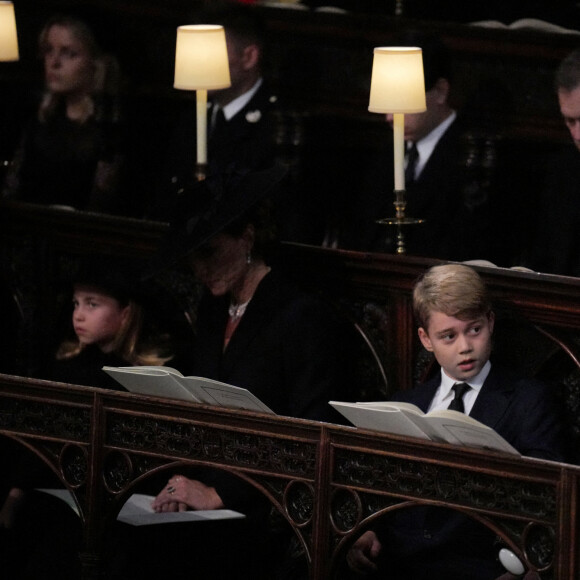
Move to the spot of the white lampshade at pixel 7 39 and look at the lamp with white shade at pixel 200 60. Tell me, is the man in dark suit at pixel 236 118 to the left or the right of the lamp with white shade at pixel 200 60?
left

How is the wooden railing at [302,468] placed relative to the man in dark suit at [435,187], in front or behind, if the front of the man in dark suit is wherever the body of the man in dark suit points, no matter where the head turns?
in front

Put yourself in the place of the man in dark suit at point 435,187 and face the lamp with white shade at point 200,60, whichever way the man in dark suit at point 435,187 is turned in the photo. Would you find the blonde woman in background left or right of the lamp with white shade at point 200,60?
right

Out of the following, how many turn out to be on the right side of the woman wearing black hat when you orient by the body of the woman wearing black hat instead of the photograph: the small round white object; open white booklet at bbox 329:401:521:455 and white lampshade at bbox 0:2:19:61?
1

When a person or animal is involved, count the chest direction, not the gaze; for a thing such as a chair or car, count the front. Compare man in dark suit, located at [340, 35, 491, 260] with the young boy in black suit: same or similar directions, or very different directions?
same or similar directions

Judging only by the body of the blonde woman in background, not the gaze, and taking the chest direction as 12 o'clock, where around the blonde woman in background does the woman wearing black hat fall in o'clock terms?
The woman wearing black hat is roughly at 10 o'clock from the blonde woman in background.

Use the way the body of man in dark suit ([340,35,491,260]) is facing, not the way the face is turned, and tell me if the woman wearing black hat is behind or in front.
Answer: in front

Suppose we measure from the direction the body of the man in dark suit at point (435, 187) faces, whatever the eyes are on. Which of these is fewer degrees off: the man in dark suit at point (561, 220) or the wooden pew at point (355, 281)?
the wooden pew

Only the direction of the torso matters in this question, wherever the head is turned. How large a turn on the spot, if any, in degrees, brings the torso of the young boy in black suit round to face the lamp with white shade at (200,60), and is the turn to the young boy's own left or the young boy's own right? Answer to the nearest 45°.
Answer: approximately 90° to the young boy's own right

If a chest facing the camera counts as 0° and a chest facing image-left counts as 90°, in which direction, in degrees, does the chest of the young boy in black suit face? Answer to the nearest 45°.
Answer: approximately 45°

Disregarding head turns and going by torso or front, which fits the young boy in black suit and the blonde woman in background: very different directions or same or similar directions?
same or similar directions

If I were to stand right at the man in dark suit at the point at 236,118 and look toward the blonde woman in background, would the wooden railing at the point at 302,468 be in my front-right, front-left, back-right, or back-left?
back-left

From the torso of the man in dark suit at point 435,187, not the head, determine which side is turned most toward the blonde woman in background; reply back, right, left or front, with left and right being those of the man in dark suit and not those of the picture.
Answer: right

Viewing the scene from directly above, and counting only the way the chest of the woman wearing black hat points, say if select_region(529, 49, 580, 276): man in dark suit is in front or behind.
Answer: behind

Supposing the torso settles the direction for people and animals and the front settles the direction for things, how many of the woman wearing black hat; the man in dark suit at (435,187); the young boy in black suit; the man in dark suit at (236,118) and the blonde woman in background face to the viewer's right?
0

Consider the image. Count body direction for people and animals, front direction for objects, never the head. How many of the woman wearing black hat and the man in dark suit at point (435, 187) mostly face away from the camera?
0

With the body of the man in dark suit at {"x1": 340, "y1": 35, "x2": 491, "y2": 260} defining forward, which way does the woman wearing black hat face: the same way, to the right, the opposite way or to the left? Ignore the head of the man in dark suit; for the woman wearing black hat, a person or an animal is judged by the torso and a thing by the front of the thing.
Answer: the same way

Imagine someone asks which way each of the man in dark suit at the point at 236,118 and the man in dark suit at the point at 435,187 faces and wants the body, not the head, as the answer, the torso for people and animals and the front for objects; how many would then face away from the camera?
0

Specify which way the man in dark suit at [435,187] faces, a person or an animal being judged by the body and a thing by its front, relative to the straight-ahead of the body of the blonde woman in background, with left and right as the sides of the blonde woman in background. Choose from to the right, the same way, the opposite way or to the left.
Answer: the same way

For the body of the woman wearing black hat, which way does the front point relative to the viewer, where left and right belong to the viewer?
facing the viewer and to the left of the viewer
